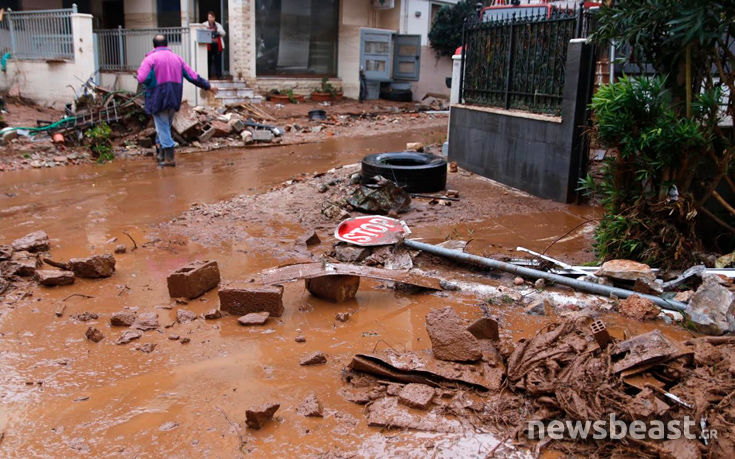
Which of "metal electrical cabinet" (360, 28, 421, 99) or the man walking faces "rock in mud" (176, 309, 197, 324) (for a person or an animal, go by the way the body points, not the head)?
the metal electrical cabinet

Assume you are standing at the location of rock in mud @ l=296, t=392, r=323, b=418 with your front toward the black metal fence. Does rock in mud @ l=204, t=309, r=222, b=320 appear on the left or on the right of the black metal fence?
left

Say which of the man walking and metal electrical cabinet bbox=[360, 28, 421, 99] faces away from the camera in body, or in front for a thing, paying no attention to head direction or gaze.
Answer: the man walking

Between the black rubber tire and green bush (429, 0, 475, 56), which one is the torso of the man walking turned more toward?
the green bush

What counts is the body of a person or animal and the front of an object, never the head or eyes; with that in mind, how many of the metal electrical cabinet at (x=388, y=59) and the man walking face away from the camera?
1

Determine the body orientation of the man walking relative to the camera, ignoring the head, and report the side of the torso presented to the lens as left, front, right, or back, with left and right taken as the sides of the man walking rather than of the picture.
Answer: back

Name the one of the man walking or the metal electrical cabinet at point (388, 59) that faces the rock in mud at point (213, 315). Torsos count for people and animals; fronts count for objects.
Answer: the metal electrical cabinet

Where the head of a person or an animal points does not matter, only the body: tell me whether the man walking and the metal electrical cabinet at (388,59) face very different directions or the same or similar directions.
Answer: very different directions

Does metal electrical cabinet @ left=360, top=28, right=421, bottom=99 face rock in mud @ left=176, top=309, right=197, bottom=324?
yes

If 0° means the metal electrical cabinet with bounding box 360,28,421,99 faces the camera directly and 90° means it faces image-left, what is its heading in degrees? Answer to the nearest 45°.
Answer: approximately 0°
